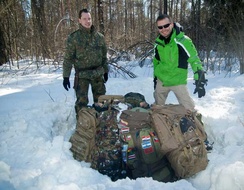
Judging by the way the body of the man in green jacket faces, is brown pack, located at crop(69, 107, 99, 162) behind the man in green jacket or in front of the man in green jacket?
in front

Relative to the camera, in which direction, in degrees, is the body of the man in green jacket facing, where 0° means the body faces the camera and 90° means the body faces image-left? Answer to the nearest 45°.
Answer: approximately 45°

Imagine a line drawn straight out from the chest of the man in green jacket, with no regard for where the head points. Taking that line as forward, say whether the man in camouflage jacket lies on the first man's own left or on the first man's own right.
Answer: on the first man's own right
